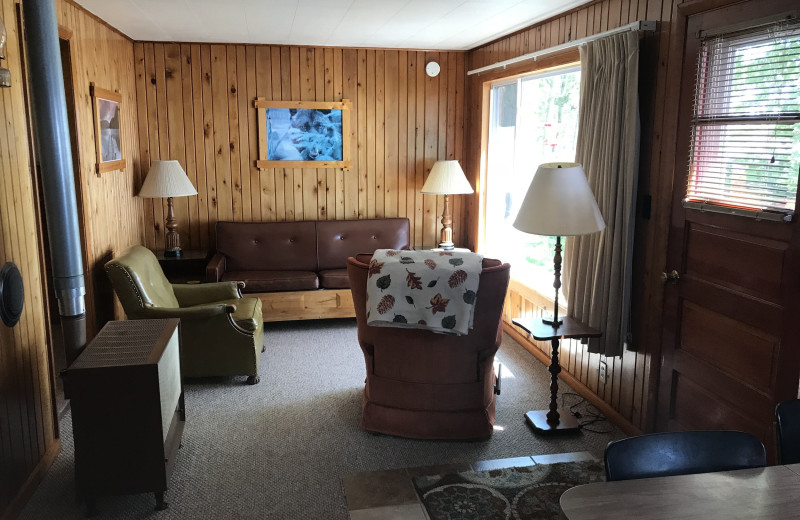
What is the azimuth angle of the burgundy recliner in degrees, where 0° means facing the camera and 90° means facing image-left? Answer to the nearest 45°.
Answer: approximately 180°

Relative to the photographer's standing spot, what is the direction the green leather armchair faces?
facing to the right of the viewer

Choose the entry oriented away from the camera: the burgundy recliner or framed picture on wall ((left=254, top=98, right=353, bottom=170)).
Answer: the burgundy recliner

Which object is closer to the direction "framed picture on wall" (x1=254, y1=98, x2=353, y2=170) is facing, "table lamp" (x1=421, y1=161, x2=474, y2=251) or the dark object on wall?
the dark object on wall

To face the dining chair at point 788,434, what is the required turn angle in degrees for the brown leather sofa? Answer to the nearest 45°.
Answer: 0° — it already faces it

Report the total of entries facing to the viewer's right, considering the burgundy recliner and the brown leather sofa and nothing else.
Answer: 0

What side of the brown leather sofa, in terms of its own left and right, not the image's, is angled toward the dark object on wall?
front

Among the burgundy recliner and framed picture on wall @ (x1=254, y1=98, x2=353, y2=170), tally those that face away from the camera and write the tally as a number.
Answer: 1

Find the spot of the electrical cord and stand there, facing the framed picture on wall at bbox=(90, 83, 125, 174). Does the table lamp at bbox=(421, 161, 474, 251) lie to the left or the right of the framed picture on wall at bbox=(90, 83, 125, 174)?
right

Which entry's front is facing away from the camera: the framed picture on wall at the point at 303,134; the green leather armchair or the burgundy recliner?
the burgundy recliner

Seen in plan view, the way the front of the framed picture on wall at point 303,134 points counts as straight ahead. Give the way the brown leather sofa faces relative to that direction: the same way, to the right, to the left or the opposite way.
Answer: the same way

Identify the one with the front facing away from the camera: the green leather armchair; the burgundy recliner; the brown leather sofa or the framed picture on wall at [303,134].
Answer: the burgundy recliner

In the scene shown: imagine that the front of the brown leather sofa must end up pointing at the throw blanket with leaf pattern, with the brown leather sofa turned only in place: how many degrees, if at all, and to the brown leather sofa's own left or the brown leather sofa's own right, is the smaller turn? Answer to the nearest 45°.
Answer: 0° — it already faces it

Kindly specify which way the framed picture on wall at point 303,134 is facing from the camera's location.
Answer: facing the viewer

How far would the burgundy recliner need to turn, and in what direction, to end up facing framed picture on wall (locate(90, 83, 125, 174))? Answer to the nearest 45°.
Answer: approximately 45° to its left
